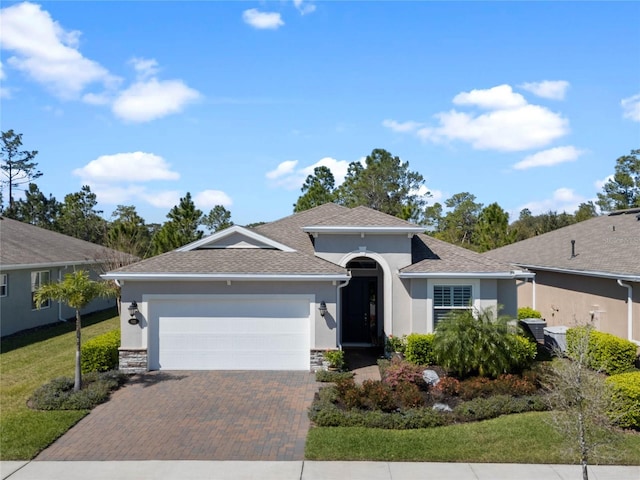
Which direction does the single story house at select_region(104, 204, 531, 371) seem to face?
toward the camera

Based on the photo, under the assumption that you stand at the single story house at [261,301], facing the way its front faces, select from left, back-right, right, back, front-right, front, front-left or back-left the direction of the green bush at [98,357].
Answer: right

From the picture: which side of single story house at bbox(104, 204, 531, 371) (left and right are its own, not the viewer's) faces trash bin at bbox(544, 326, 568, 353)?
left

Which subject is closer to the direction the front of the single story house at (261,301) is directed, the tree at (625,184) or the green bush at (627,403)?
the green bush

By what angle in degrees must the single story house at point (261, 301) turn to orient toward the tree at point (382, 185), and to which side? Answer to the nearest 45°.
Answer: approximately 180°

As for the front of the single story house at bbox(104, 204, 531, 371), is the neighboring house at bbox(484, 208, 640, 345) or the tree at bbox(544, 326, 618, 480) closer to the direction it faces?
the tree

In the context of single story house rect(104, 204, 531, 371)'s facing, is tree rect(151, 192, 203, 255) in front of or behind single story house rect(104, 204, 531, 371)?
behind

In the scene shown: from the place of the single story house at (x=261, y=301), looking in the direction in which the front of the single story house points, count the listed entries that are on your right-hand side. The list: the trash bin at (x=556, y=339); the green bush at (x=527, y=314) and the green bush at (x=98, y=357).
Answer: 1

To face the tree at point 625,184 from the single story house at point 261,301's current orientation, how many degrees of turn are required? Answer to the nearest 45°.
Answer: approximately 135° to its left
